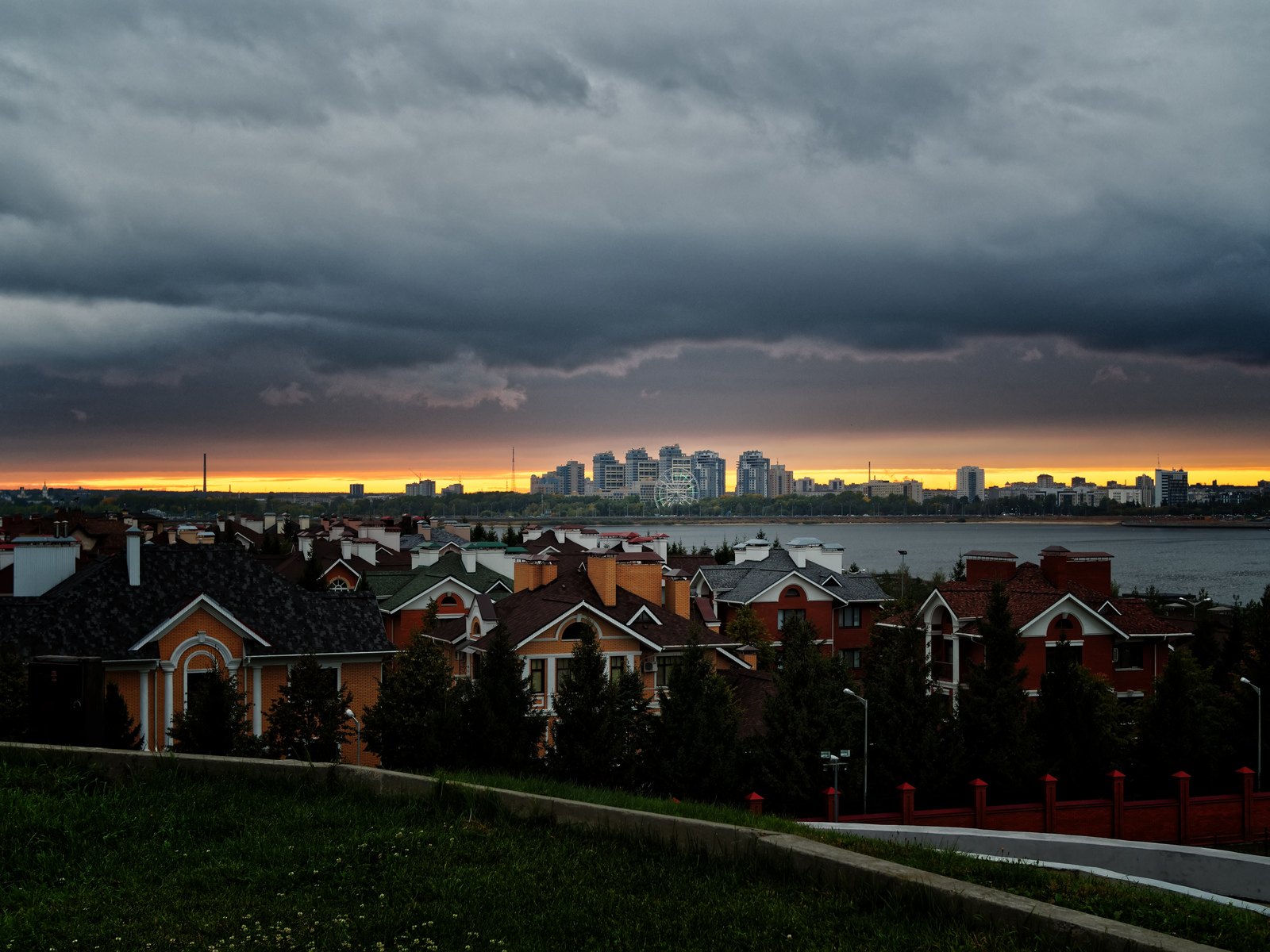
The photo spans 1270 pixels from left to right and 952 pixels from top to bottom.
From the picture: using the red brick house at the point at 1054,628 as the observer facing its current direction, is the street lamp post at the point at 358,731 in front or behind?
in front

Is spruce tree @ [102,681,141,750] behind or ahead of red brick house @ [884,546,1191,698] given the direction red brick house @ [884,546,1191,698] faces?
ahead

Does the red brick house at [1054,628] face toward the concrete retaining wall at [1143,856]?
yes

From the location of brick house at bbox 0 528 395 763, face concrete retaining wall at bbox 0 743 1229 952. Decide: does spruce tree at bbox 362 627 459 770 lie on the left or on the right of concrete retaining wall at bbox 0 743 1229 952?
left

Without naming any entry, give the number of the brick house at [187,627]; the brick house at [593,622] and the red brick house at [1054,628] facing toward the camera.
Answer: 3

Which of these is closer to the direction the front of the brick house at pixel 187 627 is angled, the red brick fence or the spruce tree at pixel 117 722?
the spruce tree

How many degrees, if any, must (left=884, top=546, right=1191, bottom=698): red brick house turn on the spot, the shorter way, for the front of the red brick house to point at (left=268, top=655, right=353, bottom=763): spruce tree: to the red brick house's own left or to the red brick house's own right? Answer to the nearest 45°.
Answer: approximately 45° to the red brick house's own right

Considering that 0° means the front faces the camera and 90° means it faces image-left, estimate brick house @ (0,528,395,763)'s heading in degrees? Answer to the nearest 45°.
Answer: approximately 0°

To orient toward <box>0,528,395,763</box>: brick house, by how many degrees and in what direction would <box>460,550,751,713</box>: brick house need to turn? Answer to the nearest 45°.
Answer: approximately 45° to its right
